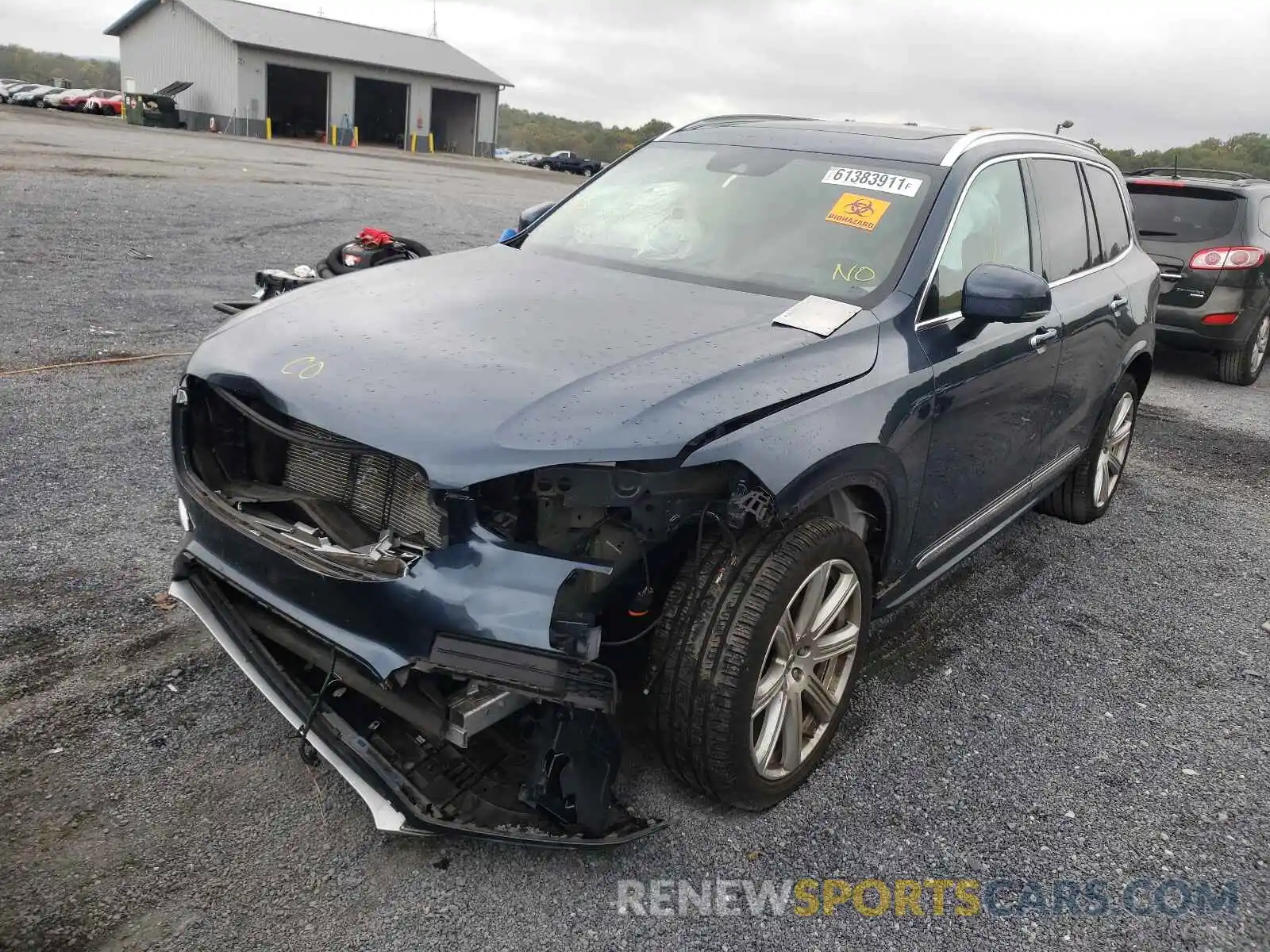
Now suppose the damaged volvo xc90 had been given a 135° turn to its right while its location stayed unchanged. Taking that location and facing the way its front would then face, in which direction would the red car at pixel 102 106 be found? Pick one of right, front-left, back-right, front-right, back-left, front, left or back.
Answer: front-left

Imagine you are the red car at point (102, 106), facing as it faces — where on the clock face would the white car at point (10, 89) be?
The white car is roughly at 3 o'clock from the red car.

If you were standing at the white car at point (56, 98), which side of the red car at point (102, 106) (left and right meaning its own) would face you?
right

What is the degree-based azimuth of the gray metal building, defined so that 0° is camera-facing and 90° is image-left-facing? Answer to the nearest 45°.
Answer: approximately 315°

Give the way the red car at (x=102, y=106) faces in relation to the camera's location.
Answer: facing the viewer and to the left of the viewer

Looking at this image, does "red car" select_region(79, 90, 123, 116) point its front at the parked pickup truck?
no

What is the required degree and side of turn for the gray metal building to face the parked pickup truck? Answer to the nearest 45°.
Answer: approximately 45° to its left

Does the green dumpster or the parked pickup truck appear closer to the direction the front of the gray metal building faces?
the parked pickup truck

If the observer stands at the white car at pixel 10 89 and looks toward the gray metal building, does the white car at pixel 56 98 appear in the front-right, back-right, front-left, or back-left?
front-right

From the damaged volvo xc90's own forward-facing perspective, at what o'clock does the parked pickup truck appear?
The parked pickup truck is roughly at 4 o'clock from the damaged volvo xc90.

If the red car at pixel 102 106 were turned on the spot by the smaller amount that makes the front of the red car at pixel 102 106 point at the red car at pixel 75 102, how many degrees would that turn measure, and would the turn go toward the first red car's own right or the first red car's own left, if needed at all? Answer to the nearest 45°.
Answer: approximately 90° to the first red car's own right

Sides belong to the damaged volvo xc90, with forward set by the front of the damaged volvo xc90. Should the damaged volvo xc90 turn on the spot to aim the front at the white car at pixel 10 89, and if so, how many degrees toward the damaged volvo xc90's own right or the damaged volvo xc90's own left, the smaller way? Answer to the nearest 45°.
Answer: approximately 90° to the damaged volvo xc90's own right
